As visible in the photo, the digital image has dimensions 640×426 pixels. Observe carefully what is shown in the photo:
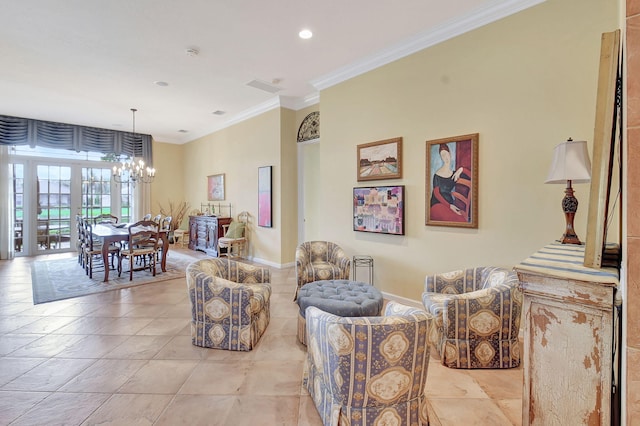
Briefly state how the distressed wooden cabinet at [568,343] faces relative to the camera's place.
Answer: facing to the left of the viewer

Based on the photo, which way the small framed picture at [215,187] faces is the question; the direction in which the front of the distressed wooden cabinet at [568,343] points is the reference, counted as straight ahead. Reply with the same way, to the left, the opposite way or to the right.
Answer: to the left

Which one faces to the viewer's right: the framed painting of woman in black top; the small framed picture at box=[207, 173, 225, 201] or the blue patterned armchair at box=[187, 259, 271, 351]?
the blue patterned armchair

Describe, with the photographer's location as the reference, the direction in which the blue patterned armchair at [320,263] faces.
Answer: facing the viewer

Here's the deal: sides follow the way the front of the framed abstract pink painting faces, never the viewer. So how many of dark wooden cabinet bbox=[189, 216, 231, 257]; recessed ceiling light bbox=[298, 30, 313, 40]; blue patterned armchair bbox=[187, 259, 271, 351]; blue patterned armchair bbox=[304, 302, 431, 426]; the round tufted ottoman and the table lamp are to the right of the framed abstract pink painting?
1

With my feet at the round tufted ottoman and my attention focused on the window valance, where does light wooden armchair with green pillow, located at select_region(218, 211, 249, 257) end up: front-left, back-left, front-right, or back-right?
front-right

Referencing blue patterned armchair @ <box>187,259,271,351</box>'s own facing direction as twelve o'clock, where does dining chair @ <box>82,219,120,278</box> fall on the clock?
The dining chair is roughly at 8 o'clock from the blue patterned armchair.

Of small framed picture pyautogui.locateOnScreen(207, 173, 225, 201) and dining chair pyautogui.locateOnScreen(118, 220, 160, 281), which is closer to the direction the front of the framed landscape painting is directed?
the dining chair

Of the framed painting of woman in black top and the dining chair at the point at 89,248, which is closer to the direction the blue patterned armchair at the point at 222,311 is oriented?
the framed painting of woman in black top

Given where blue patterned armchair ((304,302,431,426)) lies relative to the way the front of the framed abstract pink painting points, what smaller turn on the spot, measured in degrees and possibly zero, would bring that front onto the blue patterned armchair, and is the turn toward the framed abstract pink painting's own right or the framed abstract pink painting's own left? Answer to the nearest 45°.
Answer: approximately 45° to the framed abstract pink painting's own left

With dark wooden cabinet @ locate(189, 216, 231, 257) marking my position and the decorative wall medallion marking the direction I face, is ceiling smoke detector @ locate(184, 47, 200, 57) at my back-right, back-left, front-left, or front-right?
front-right

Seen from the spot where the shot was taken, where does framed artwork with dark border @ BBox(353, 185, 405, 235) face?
facing the viewer and to the left of the viewer

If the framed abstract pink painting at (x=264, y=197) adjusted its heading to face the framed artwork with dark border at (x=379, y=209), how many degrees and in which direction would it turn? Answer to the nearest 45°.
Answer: approximately 90° to its left

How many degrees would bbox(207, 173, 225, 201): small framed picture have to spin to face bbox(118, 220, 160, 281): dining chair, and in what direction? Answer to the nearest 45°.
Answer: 0° — it already faces it

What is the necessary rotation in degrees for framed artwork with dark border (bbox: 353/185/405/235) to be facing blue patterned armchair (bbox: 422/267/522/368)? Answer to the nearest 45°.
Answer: approximately 90° to its left

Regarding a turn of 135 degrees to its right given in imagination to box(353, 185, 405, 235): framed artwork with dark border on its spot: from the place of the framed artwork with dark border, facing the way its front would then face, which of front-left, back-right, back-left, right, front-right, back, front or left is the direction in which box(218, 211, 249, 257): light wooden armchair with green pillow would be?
front-left

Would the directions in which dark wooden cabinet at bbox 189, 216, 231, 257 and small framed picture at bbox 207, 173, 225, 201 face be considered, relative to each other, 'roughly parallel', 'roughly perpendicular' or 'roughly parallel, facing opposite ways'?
roughly parallel
